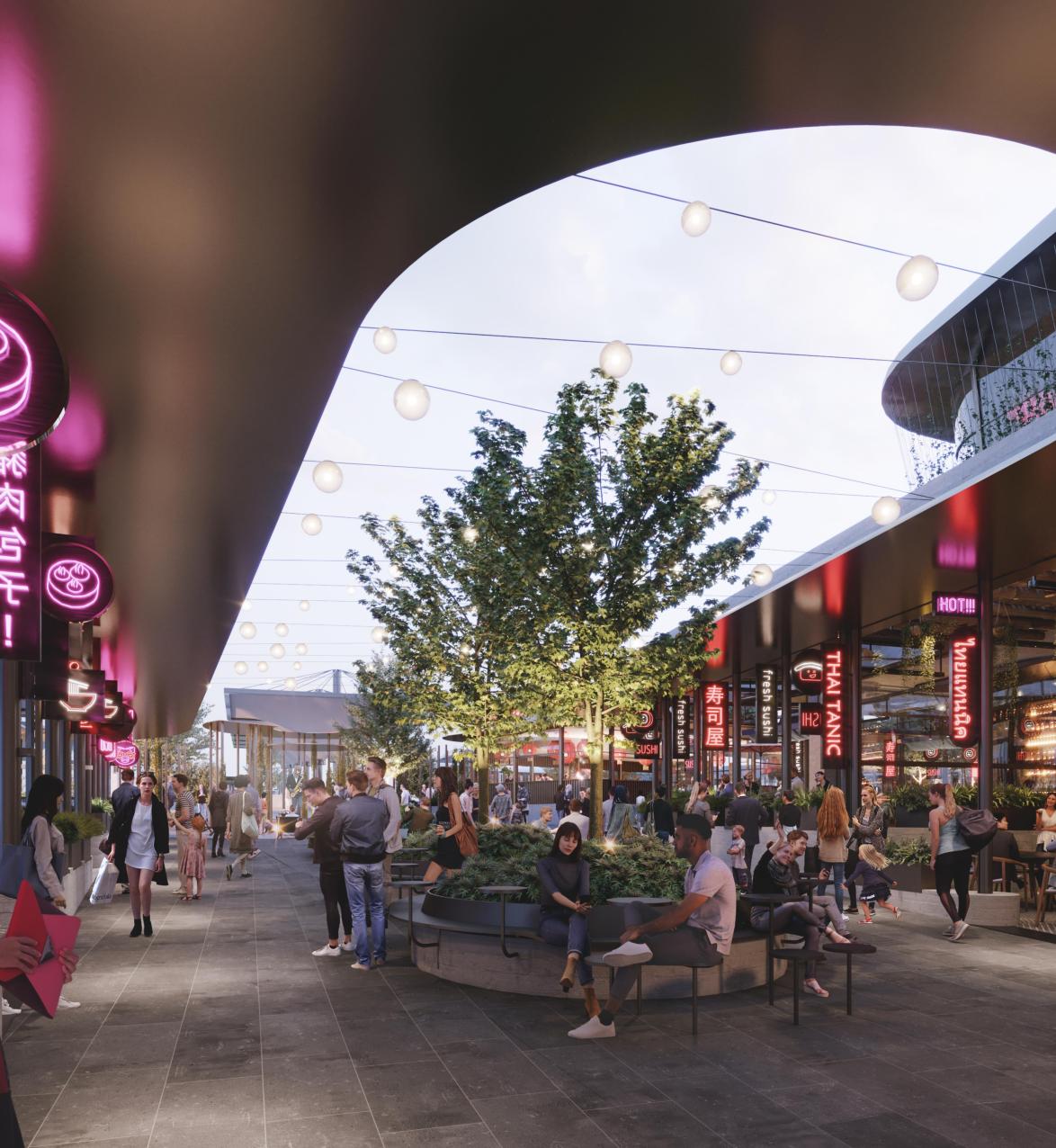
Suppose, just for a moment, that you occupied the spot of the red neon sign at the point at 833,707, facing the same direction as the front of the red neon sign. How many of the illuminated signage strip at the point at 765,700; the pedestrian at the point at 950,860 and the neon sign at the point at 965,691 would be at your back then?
1

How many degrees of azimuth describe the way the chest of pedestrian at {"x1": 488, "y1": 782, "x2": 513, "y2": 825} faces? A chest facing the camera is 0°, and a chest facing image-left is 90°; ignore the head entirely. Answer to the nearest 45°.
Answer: approximately 180°

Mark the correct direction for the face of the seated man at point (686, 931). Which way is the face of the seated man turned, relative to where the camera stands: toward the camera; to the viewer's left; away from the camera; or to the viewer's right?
to the viewer's left

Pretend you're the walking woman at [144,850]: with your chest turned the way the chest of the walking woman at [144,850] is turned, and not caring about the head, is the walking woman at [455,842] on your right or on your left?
on your left

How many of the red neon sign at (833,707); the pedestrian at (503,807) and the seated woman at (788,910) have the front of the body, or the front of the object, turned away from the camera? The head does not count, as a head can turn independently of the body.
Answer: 1

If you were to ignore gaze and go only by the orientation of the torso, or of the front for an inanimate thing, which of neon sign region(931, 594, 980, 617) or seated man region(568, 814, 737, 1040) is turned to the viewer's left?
the seated man
